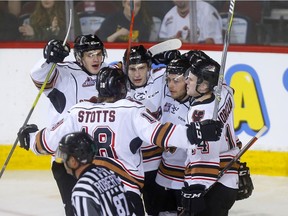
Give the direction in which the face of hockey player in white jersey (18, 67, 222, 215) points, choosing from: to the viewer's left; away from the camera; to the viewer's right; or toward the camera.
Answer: away from the camera

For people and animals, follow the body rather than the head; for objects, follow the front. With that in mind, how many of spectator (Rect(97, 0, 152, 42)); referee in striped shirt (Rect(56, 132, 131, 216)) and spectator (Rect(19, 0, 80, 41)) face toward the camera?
2

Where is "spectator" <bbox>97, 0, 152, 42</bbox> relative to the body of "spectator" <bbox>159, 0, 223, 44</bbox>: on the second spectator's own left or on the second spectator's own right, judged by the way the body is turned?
on the second spectator's own right

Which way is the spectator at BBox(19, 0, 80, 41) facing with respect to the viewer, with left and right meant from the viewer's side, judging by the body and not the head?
facing the viewer

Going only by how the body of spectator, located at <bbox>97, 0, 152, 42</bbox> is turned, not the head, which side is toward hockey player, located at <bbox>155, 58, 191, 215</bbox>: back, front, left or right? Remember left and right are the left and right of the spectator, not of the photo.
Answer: front

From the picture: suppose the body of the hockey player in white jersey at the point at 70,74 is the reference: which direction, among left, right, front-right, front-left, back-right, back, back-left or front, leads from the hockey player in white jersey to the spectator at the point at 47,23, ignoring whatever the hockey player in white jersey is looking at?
back-left

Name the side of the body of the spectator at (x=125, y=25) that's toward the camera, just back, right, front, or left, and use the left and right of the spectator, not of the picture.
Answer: front

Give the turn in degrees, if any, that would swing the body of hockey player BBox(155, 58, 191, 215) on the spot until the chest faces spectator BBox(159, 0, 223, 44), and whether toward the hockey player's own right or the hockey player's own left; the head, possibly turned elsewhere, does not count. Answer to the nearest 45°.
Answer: approximately 135° to the hockey player's own right

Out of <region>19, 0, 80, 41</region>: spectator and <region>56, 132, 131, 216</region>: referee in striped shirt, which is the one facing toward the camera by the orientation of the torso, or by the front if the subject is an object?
the spectator

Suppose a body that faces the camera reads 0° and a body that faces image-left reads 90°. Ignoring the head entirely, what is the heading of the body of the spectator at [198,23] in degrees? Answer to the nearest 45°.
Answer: approximately 45°

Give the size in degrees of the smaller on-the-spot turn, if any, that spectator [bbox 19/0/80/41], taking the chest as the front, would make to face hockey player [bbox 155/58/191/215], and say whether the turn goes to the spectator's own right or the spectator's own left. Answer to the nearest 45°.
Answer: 0° — they already face them

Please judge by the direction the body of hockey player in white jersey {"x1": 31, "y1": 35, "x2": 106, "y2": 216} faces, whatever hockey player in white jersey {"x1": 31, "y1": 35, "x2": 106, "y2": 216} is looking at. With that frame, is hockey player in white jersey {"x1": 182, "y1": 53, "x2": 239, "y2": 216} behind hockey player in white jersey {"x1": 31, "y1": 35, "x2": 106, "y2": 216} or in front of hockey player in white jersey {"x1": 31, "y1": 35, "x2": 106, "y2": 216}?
in front

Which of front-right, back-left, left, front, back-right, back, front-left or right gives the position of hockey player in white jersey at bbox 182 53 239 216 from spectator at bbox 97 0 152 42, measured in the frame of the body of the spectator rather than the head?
front
